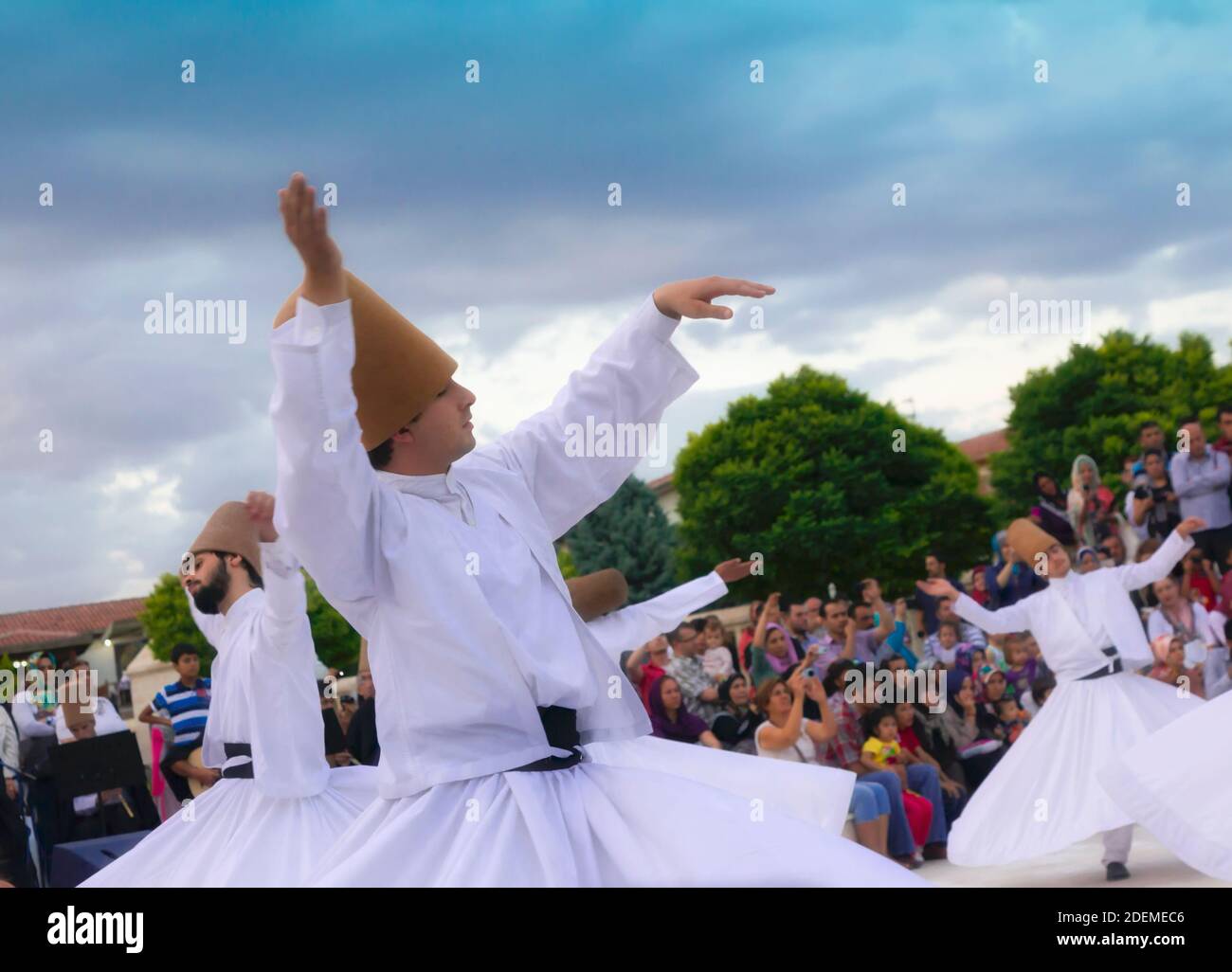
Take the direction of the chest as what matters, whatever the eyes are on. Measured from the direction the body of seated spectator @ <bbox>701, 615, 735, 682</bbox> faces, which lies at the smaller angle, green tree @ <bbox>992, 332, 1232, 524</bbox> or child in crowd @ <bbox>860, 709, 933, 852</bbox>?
the child in crowd

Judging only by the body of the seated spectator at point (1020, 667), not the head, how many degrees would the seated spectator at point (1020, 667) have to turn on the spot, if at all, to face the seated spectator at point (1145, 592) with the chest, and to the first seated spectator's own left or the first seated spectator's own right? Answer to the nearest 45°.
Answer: approximately 90° to the first seated spectator's own left

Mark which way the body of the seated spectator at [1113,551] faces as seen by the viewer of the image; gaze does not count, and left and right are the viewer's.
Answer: facing the viewer and to the left of the viewer

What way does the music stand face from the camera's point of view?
away from the camera

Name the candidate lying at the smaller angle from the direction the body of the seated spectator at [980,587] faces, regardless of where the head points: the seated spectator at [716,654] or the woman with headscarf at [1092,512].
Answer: the seated spectator

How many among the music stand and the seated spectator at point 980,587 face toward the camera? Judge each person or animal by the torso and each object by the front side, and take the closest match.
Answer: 1

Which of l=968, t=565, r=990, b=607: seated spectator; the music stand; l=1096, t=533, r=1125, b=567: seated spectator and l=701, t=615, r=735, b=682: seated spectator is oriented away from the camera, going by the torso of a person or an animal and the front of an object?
the music stand

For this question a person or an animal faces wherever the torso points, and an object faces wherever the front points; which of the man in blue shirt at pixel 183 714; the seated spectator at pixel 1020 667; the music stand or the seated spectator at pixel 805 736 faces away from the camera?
the music stand

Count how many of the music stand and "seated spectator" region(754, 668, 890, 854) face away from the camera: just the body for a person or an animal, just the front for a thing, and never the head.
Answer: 1

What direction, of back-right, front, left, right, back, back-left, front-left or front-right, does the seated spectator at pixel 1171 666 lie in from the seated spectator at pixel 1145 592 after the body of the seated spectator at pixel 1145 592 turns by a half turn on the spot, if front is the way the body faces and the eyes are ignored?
back-right

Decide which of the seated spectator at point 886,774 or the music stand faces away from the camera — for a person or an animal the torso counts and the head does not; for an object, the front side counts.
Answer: the music stand
